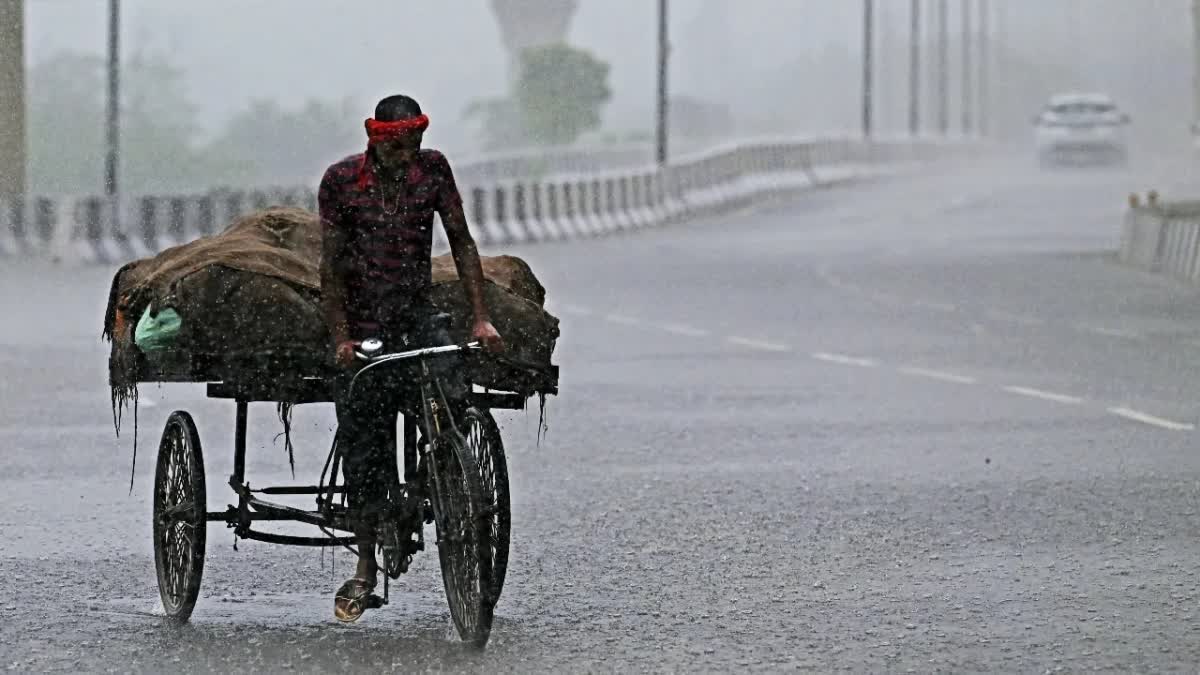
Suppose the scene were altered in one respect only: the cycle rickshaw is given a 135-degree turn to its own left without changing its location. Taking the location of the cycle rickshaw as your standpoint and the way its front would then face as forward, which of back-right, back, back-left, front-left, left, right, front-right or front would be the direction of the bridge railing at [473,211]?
front-left

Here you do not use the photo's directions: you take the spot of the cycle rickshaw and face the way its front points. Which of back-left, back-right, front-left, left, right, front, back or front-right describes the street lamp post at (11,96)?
back

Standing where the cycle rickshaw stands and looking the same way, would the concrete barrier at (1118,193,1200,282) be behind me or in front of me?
behind

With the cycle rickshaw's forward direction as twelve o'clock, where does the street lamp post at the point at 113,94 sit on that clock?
The street lamp post is roughly at 6 o'clock from the cycle rickshaw.

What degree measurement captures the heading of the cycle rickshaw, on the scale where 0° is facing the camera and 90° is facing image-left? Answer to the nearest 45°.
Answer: approximately 0°
